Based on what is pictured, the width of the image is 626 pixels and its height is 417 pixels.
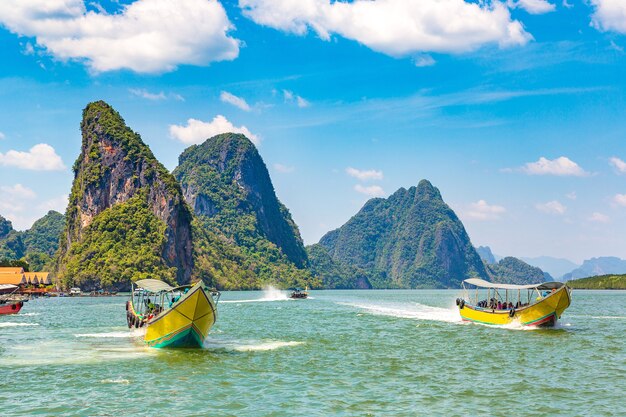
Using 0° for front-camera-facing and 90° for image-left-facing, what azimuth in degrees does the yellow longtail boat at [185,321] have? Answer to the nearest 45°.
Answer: approximately 315°
